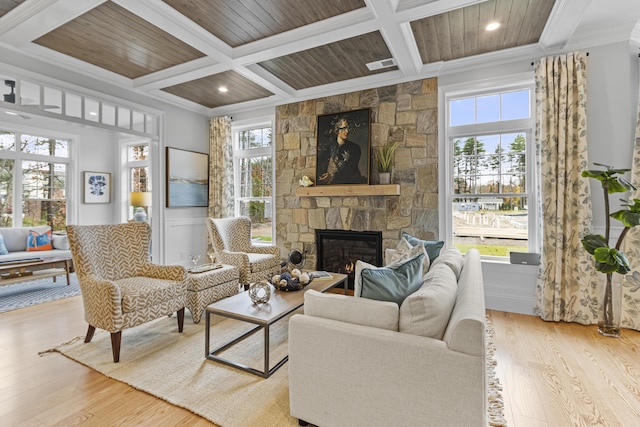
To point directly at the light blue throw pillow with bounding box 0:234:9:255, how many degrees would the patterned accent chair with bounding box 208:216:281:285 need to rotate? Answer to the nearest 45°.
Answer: approximately 135° to its right

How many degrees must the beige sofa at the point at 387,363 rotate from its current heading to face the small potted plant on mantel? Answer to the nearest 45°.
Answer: approximately 90° to its right

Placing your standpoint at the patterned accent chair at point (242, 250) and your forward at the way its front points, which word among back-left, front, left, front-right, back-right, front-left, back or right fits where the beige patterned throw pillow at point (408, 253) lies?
front

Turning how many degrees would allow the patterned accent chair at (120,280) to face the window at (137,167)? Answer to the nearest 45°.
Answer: approximately 135° to its left

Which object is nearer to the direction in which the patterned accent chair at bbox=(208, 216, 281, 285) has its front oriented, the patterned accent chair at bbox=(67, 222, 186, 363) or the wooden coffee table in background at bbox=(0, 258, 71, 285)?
the patterned accent chair

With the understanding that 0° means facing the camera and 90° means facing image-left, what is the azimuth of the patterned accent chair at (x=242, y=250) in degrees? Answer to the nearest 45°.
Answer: approximately 315°

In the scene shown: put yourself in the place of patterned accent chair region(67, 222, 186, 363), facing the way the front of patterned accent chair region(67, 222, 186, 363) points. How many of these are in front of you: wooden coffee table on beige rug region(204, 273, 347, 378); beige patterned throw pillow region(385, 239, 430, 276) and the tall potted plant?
3

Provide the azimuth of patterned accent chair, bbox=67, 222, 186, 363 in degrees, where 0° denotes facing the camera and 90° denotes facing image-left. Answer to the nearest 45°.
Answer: approximately 315°

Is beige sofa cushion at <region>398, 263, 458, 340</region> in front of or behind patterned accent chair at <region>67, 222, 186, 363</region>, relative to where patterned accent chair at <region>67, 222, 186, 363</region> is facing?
in front

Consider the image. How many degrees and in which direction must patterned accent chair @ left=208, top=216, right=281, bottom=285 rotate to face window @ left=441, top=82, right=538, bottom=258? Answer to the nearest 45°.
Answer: approximately 45° to its left

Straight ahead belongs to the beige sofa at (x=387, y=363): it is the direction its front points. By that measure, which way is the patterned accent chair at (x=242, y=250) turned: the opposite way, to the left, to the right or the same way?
the opposite way

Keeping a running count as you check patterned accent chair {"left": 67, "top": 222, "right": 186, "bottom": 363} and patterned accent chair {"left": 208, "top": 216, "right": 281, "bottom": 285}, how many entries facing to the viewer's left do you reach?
0

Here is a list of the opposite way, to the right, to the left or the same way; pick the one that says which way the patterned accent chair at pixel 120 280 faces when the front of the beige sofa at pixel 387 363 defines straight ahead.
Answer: the opposite way
